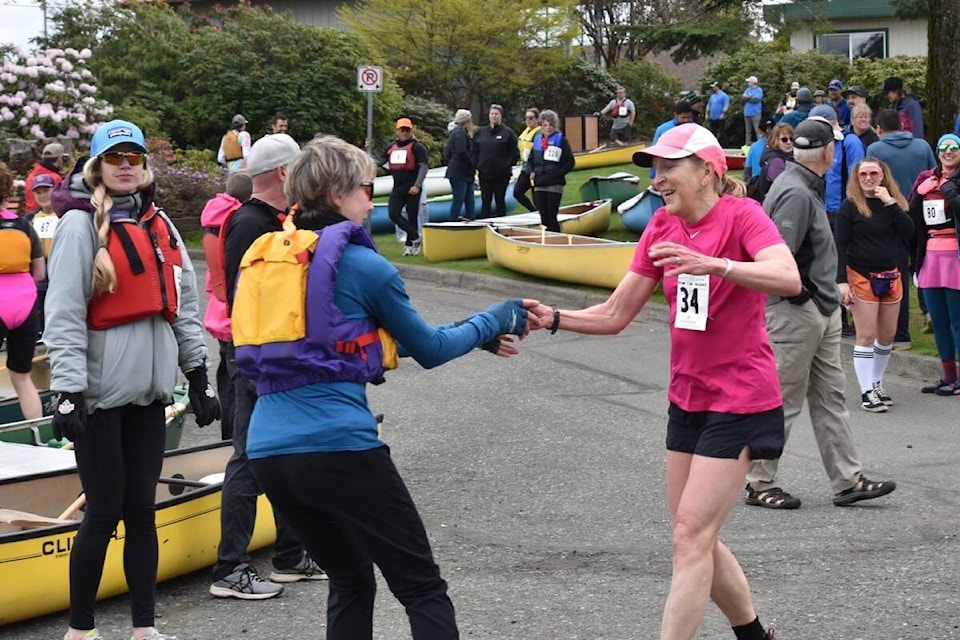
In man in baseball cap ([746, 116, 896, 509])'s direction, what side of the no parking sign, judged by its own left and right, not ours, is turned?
front

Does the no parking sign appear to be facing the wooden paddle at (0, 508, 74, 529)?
yes

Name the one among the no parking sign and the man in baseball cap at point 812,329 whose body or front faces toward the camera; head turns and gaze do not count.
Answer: the no parking sign

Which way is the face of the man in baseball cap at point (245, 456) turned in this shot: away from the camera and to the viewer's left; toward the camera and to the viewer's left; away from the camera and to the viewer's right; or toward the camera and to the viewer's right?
away from the camera and to the viewer's right

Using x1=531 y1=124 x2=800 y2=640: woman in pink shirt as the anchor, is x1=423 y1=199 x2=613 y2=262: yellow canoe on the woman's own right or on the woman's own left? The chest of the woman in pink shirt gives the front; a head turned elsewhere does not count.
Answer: on the woman's own right

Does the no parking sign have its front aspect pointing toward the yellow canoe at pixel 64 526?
yes

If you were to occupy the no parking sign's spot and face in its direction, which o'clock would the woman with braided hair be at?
The woman with braided hair is roughly at 12 o'clock from the no parking sign.

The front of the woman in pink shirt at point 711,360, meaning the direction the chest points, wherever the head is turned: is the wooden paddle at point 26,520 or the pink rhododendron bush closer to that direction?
the wooden paddle

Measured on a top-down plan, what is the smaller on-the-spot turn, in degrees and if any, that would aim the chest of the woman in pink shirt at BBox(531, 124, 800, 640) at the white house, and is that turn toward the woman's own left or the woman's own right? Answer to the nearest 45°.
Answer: approximately 135° to the woman's own right
